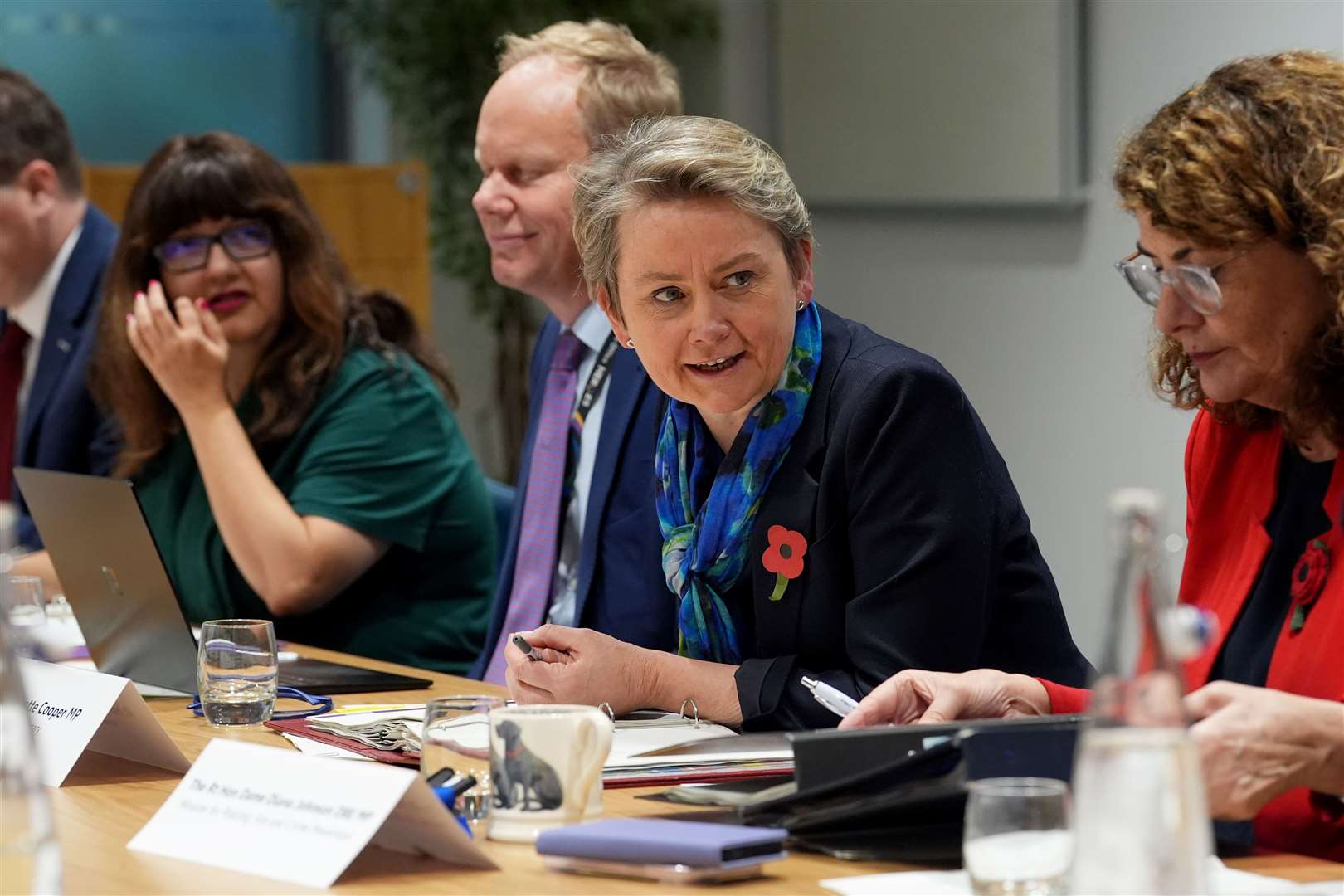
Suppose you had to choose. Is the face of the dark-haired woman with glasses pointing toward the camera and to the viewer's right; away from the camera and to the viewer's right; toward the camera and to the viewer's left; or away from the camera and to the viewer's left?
toward the camera and to the viewer's right

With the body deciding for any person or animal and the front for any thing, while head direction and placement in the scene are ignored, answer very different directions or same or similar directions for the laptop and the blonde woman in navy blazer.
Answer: very different directions

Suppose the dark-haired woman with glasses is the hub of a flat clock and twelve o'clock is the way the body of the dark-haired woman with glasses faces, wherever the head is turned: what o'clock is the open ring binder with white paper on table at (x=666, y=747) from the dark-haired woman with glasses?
The open ring binder with white paper on table is roughly at 10 o'clock from the dark-haired woman with glasses.

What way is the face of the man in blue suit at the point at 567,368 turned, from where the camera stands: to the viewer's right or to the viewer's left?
to the viewer's left

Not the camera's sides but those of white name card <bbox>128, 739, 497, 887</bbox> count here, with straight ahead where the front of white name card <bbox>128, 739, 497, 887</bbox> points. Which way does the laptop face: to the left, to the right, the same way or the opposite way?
the opposite way

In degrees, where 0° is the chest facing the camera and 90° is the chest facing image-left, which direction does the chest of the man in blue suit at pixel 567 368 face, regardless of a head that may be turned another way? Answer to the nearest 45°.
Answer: approximately 45°

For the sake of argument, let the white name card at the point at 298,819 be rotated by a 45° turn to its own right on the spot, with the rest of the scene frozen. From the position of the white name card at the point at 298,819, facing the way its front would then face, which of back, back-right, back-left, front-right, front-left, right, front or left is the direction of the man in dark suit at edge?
right

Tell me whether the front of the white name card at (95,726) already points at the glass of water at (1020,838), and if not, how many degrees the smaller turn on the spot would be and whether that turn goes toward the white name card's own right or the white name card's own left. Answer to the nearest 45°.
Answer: approximately 90° to the white name card's own left
